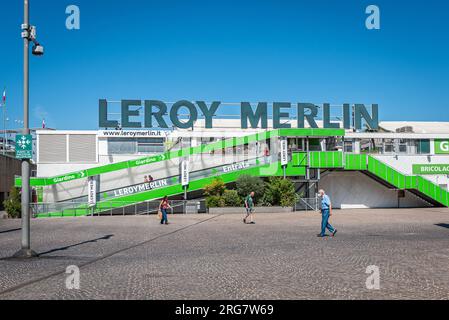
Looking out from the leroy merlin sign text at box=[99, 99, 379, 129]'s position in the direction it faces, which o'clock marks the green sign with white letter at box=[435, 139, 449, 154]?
The green sign with white letter is roughly at 9 o'clock from the leroy merlin sign text.

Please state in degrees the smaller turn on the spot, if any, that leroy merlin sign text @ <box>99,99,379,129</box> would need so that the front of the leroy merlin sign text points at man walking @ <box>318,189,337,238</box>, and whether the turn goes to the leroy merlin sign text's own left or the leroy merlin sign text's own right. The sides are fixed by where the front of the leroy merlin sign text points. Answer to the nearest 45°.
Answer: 0° — it already faces them

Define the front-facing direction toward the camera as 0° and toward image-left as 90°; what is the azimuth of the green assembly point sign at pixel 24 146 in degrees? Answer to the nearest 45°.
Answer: approximately 0°

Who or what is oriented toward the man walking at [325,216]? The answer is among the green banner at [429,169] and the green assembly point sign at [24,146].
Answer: the green banner

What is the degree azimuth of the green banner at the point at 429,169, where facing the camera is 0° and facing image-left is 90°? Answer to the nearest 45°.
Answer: approximately 0°

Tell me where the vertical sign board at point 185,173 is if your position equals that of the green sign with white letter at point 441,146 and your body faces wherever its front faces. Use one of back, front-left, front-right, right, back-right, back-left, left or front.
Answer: front-right

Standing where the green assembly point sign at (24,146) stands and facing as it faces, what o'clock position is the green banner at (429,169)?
The green banner is roughly at 8 o'clock from the green assembly point sign.

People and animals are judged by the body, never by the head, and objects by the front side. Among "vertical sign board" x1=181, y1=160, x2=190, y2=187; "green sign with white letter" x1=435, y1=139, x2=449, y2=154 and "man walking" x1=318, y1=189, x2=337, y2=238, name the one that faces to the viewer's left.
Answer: the man walking

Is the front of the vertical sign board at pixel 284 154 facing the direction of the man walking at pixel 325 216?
yes
